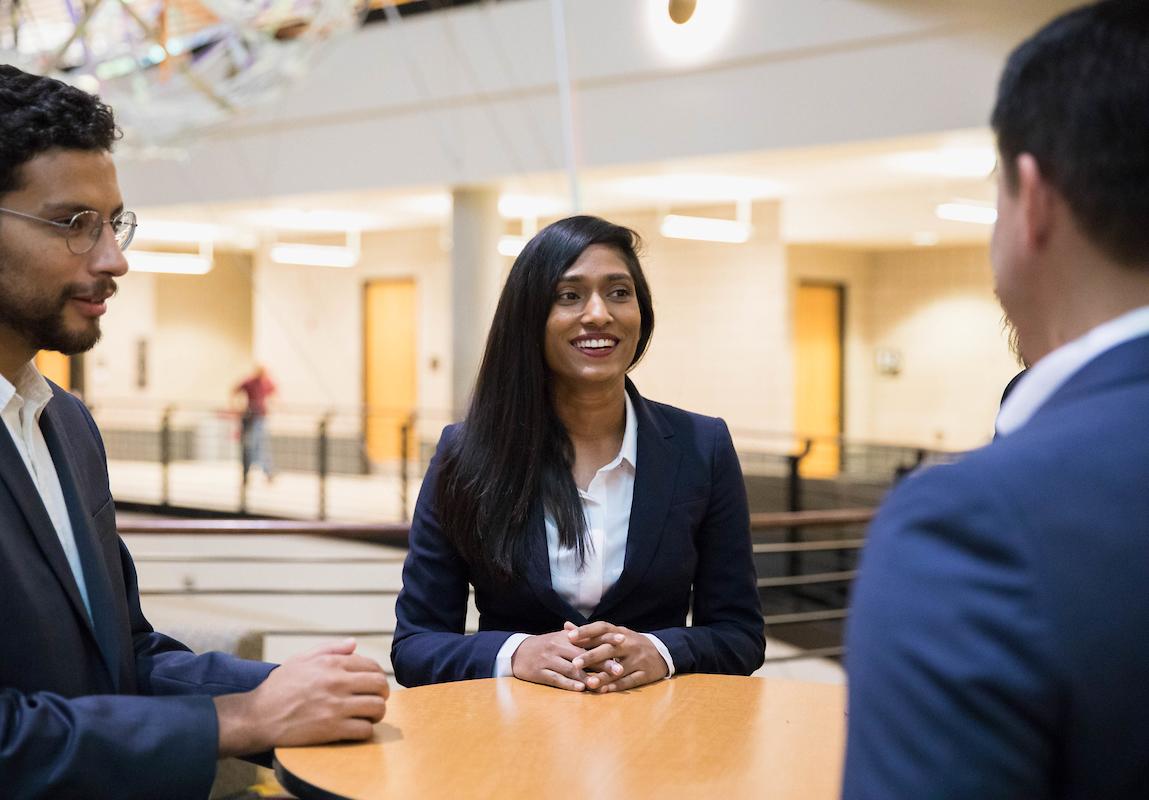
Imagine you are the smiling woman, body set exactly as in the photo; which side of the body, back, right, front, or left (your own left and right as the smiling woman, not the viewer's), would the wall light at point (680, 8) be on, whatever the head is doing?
back

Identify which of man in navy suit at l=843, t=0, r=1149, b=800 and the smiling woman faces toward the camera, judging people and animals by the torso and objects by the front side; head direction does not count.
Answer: the smiling woman

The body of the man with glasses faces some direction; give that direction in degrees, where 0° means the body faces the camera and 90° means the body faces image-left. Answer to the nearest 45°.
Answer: approximately 315°

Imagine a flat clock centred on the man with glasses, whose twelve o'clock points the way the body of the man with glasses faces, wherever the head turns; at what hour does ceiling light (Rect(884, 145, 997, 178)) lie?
The ceiling light is roughly at 9 o'clock from the man with glasses.

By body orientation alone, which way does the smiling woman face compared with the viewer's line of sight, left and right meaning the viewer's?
facing the viewer

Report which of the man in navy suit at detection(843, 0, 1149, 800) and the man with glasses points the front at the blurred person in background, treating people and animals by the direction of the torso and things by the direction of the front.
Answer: the man in navy suit

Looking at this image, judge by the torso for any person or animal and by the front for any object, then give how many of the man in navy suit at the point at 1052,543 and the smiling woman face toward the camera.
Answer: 1

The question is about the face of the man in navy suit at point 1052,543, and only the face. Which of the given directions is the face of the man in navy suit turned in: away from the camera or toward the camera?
away from the camera

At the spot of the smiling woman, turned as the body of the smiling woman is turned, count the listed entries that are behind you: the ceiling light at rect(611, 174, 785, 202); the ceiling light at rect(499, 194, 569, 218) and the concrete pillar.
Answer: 3

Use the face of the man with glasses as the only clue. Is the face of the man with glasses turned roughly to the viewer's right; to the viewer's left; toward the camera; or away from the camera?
to the viewer's right

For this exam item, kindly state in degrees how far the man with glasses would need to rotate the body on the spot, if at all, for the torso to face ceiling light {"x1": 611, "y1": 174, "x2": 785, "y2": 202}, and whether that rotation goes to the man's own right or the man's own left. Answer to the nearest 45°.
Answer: approximately 90° to the man's own left

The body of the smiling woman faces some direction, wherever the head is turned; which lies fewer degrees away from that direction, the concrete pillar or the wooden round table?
the wooden round table

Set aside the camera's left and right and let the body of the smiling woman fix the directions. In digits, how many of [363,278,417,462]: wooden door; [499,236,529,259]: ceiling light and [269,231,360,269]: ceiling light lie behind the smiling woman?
3

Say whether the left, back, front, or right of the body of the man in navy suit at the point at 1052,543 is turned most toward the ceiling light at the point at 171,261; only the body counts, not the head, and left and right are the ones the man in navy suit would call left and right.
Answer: front

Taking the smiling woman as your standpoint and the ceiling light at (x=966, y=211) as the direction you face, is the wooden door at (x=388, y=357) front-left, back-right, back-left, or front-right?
front-left

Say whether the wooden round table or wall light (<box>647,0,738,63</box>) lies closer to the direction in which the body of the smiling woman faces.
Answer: the wooden round table

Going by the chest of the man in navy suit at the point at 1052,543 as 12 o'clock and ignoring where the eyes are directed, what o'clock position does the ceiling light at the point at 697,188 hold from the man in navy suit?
The ceiling light is roughly at 1 o'clock from the man in navy suit.
